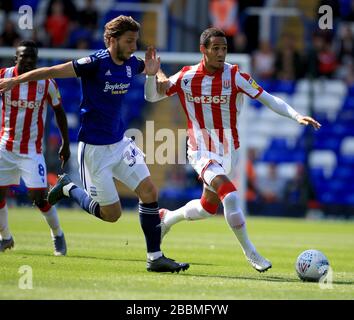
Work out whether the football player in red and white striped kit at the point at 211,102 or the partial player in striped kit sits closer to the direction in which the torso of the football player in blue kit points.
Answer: the football player in red and white striped kit

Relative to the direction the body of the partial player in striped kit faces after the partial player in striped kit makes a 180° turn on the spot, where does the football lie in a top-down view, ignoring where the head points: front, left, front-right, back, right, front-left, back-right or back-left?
back-right

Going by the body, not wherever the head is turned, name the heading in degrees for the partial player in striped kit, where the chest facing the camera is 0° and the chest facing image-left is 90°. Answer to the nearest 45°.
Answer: approximately 0°

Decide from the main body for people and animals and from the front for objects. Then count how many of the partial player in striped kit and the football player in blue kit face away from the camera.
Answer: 0

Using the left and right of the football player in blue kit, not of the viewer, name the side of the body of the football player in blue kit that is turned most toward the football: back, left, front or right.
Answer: front

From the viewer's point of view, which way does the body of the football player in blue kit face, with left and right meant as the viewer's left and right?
facing the viewer and to the right of the viewer

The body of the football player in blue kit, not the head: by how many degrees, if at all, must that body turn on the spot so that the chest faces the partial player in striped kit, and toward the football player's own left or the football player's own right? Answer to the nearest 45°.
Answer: approximately 180°

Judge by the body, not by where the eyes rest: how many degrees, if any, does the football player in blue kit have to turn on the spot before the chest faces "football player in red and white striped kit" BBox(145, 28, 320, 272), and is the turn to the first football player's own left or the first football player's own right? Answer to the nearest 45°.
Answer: approximately 90° to the first football player's own left

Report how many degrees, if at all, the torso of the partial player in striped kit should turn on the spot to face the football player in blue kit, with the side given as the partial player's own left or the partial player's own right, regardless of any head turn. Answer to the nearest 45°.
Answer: approximately 45° to the partial player's own left
